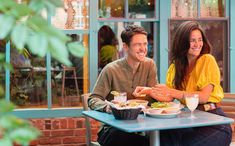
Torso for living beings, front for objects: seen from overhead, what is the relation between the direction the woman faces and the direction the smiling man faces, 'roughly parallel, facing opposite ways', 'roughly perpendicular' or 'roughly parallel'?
roughly perpendicular

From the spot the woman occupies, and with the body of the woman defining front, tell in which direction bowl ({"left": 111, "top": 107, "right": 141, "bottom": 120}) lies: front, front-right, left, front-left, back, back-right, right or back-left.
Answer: front

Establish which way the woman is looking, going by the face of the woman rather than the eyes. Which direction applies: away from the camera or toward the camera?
toward the camera

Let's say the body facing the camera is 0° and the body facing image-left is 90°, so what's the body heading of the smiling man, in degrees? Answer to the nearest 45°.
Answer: approximately 315°

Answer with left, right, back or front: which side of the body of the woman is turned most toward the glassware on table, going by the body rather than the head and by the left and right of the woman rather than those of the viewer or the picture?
front

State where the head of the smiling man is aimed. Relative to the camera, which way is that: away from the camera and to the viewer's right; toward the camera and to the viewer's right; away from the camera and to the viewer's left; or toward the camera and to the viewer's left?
toward the camera and to the viewer's right

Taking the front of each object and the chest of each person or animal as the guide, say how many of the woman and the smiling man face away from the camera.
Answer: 0
